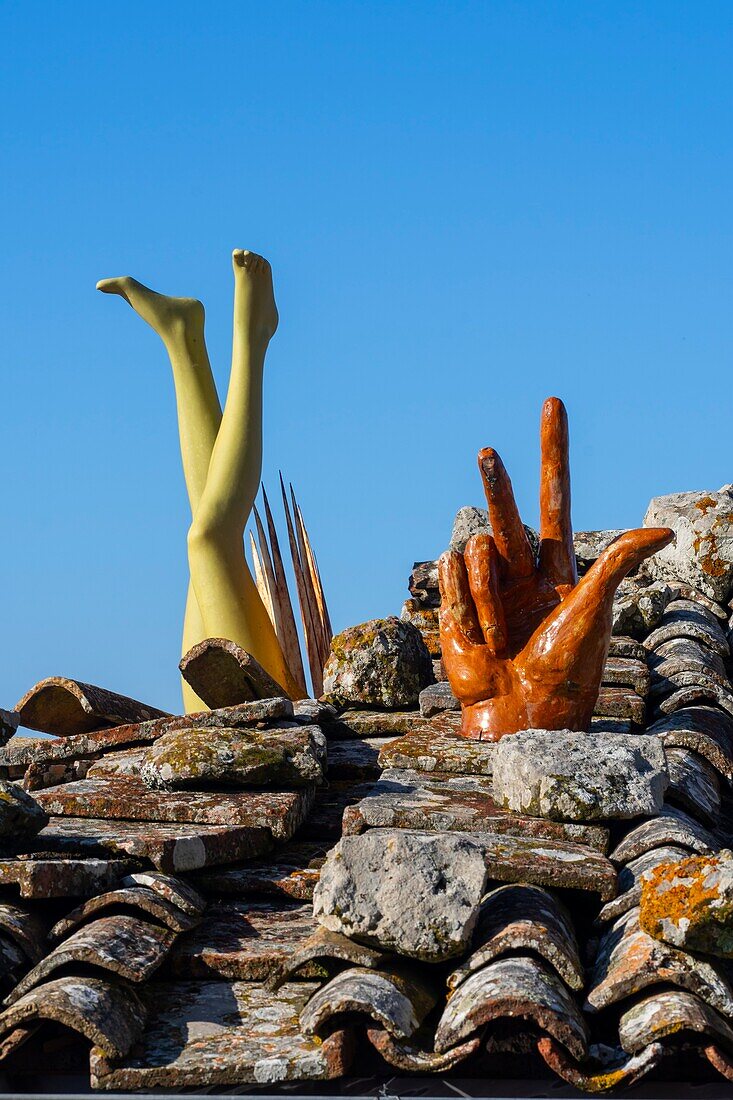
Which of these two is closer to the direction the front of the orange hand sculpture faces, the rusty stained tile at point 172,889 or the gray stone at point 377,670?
the rusty stained tile

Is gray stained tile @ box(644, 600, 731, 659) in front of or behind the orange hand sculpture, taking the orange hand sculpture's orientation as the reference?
behind

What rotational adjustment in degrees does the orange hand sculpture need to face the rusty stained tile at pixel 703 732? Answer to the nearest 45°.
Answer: approximately 135° to its left

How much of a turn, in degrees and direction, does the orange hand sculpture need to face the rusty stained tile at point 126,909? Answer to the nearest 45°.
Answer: approximately 45° to its right

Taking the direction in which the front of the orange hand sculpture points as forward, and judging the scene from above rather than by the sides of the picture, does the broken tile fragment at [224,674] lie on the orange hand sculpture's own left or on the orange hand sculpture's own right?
on the orange hand sculpture's own right

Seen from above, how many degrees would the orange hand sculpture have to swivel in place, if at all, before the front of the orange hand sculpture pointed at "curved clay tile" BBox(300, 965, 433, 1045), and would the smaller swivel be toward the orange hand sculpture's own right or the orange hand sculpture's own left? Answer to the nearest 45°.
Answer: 0° — it already faces it

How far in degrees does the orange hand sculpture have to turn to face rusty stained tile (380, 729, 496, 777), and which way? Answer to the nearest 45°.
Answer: approximately 45° to its right

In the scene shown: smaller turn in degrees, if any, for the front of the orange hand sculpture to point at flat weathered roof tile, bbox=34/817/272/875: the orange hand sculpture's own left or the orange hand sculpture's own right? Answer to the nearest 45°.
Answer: approximately 45° to the orange hand sculpture's own right

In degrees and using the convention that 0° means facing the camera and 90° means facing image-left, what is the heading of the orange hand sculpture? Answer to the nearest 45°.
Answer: approximately 0°

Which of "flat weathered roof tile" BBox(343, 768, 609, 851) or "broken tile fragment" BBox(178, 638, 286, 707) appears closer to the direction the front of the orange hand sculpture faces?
the flat weathered roof tile

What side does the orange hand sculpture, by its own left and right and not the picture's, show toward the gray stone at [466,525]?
back

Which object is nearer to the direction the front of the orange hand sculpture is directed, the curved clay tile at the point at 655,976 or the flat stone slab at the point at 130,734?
the curved clay tile

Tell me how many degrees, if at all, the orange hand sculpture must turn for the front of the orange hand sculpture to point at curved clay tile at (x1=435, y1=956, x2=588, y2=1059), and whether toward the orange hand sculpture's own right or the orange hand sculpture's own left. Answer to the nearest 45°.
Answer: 0° — it already faces it
